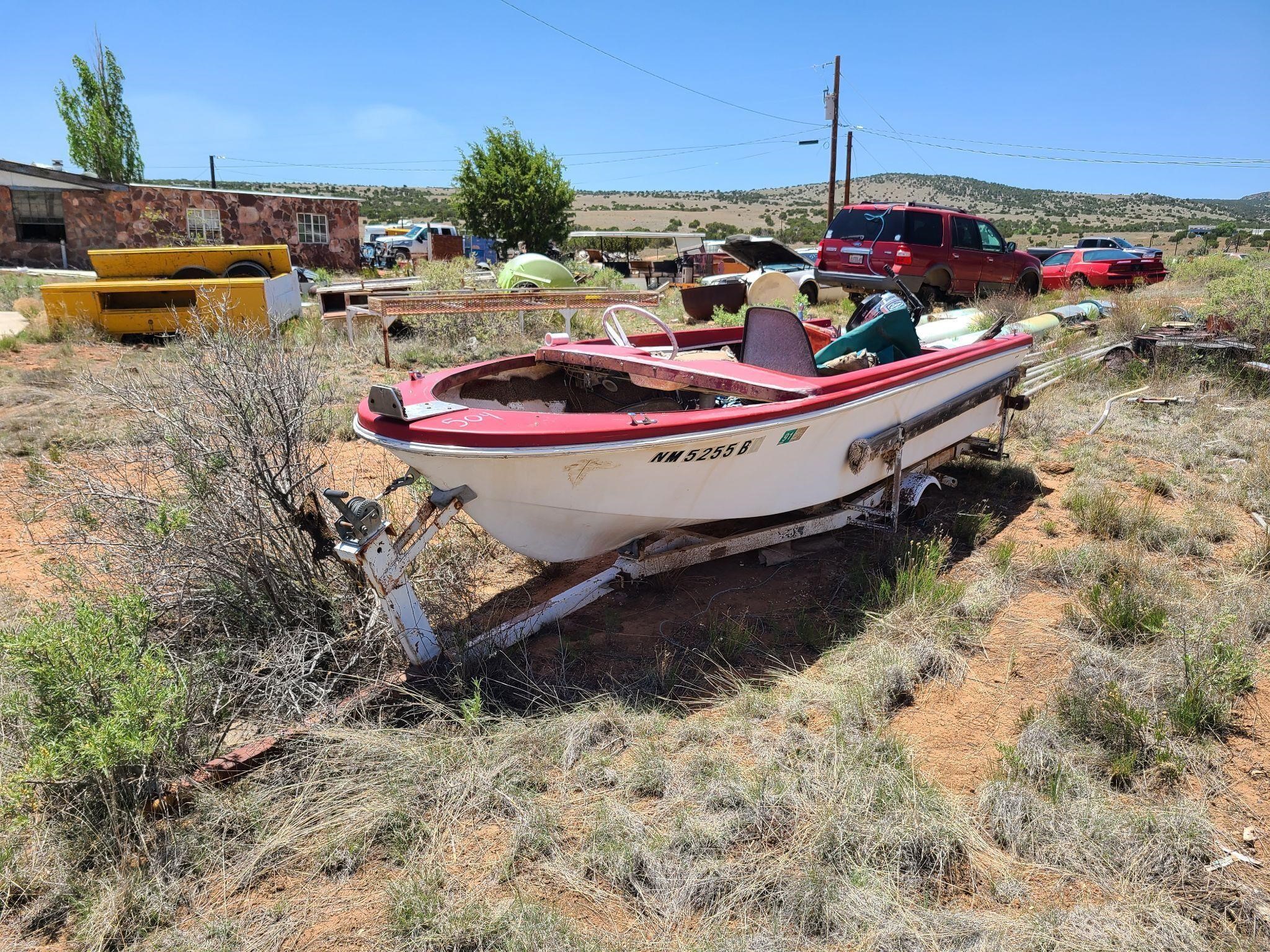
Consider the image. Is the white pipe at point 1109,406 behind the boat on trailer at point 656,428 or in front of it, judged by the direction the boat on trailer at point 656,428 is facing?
behind

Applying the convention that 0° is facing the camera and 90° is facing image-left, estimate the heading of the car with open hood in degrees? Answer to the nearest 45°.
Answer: approximately 45°

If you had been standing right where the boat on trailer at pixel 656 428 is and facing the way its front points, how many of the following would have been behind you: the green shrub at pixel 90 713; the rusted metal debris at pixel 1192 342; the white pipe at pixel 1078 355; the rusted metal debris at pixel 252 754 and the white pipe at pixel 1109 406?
3

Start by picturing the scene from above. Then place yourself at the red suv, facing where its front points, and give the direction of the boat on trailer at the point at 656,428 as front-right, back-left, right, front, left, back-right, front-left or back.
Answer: back-right

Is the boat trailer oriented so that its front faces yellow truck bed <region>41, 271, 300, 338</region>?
no

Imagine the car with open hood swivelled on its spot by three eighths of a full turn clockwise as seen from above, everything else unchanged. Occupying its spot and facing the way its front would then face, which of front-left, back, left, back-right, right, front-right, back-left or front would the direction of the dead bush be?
back

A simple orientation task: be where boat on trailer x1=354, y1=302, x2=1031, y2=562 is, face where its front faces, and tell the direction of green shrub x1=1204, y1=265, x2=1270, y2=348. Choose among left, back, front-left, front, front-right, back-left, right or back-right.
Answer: back

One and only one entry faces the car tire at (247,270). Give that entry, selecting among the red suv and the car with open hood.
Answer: the car with open hood

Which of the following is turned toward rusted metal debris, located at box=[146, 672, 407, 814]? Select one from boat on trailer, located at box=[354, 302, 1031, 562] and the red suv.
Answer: the boat on trailer

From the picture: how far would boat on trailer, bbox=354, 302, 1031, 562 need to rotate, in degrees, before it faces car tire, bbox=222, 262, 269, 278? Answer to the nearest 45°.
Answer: approximately 90° to its right

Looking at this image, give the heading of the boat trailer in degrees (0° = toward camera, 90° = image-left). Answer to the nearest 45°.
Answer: approximately 45°

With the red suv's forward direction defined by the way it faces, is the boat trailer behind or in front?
behind

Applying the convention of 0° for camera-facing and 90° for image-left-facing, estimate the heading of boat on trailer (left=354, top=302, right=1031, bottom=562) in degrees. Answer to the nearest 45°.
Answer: approximately 45°

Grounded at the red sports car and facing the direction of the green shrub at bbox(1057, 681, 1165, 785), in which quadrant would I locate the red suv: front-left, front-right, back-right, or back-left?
front-right

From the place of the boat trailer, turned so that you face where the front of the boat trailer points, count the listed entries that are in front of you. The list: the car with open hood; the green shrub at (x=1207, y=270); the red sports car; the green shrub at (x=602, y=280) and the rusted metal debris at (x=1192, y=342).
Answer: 0

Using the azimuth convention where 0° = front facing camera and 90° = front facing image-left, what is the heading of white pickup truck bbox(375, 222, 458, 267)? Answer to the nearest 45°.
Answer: approximately 45°

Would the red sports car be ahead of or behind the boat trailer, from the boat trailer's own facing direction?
behind

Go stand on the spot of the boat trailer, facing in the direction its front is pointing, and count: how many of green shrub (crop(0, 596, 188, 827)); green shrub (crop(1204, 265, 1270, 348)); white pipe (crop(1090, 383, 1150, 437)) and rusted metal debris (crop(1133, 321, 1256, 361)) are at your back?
3
